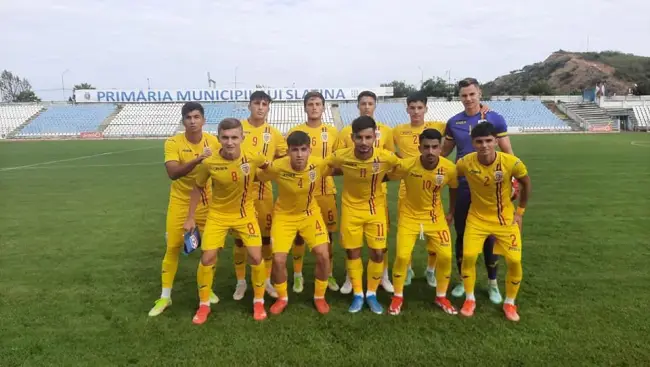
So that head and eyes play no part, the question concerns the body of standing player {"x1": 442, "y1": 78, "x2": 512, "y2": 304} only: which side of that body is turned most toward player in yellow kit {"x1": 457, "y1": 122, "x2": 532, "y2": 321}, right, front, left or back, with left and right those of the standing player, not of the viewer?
front

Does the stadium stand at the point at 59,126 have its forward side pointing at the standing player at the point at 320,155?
yes

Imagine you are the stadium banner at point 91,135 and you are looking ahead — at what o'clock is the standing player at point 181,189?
The standing player is roughly at 12 o'clock from the stadium banner.

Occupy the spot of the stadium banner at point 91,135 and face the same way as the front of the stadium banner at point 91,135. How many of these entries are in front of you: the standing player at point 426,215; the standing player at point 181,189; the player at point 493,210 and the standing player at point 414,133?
4

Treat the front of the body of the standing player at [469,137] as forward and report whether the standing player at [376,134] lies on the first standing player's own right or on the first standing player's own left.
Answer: on the first standing player's own right

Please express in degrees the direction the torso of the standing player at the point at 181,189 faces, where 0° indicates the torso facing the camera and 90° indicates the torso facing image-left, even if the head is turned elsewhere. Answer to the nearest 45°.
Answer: approximately 0°
